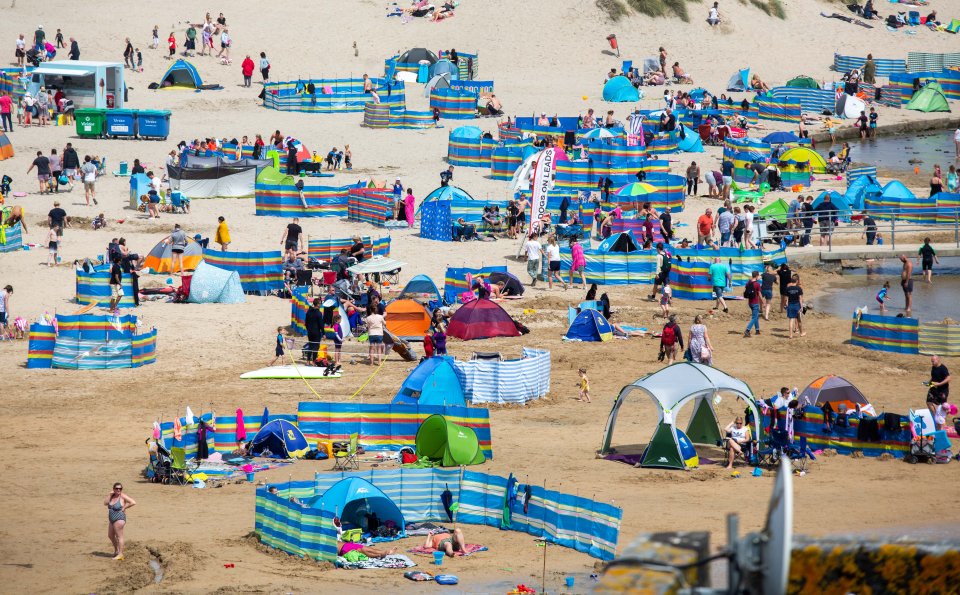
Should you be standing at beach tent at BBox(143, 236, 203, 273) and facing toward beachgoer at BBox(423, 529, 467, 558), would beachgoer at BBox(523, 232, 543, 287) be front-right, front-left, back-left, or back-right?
front-left

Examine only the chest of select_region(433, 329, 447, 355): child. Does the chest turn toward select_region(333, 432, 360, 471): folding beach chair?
no

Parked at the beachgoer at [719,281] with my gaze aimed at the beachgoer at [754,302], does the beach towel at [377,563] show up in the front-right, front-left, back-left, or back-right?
front-right

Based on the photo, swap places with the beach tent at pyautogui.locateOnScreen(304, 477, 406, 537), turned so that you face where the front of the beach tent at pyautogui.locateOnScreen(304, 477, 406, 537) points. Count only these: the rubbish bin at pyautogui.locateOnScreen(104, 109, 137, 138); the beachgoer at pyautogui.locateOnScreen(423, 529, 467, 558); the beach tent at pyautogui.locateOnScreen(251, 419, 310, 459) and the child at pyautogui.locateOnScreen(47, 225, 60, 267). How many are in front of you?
1

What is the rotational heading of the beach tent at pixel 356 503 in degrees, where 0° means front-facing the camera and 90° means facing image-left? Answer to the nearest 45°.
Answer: approximately 315°

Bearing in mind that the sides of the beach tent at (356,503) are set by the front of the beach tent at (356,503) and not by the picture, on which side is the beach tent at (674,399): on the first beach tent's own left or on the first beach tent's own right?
on the first beach tent's own left

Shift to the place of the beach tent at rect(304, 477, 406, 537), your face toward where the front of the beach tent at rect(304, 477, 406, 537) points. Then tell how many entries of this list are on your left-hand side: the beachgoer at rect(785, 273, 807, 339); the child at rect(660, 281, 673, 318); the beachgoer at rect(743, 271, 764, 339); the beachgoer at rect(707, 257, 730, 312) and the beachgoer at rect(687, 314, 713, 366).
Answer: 5

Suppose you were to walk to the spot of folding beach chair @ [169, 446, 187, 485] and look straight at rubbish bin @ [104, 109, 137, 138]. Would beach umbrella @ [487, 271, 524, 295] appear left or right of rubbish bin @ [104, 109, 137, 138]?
right

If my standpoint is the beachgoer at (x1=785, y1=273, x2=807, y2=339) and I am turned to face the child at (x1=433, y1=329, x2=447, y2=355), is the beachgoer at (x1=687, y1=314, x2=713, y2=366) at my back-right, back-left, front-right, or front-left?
front-left

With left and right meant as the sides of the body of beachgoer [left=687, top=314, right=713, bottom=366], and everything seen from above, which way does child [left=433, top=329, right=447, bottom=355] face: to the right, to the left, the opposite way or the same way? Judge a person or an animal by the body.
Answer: the same way

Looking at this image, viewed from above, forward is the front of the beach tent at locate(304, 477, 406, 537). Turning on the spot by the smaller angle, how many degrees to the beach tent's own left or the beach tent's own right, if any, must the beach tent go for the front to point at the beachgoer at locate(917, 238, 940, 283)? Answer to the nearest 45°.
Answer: approximately 90° to the beach tent's own left
